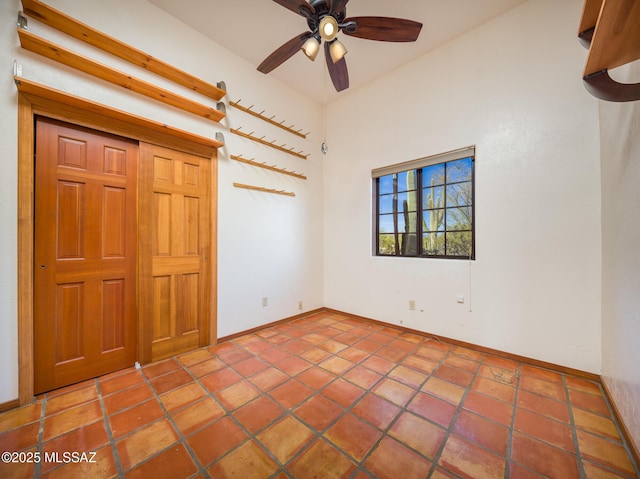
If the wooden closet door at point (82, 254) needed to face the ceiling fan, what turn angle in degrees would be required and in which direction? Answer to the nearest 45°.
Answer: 0° — it already faces it

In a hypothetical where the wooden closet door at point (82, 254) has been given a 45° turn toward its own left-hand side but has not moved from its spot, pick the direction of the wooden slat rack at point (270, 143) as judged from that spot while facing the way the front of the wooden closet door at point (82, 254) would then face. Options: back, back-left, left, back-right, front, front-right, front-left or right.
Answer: front

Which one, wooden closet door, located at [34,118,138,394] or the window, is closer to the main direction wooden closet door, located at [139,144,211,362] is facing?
the window

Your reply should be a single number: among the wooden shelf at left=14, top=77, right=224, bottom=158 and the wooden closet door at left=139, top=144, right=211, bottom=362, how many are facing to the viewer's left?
0

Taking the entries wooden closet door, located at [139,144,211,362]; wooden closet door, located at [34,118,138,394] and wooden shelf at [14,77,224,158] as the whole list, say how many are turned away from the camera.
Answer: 0

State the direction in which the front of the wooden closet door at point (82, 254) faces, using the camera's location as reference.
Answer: facing the viewer and to the right of the viewer

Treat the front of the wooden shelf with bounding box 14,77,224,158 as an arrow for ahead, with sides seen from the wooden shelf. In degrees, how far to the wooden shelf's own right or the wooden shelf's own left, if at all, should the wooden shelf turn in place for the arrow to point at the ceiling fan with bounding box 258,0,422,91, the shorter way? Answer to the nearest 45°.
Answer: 0° — it already faces it

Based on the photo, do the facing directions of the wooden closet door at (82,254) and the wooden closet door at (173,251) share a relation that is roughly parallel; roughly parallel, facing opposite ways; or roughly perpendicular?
roughly parallel
